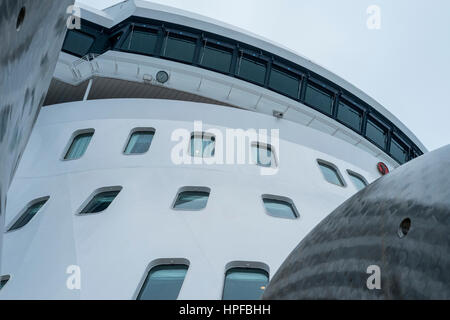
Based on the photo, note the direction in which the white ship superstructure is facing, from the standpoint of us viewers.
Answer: facing the viewer and to the right of the viewer

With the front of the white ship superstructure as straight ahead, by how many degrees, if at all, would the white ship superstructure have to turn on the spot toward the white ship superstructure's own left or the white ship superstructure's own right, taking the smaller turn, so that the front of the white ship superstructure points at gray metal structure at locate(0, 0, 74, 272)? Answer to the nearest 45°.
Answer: approximately 45° to the white ship superstructure's own right
